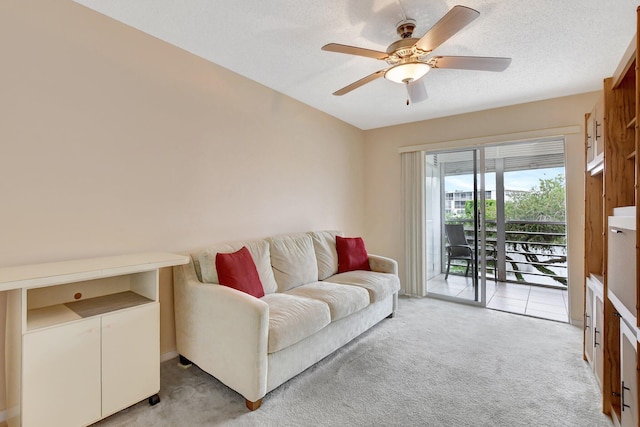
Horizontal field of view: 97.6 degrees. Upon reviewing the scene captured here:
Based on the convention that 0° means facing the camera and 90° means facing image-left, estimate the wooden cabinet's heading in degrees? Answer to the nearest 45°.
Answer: approximately 90°

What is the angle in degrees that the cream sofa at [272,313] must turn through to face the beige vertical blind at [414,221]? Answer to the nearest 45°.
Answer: approximately 90° to its left

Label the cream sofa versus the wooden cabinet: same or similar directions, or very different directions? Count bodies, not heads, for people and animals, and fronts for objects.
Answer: very different directions

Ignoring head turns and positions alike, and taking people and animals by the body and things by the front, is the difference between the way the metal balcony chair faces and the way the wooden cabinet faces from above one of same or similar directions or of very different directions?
very different directions

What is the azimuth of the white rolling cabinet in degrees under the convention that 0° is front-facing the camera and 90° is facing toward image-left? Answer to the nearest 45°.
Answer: approximately 315°

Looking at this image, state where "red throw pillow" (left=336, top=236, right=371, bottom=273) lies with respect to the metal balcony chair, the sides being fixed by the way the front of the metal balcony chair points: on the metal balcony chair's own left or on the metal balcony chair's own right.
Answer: on the metal balcony chair's own right
